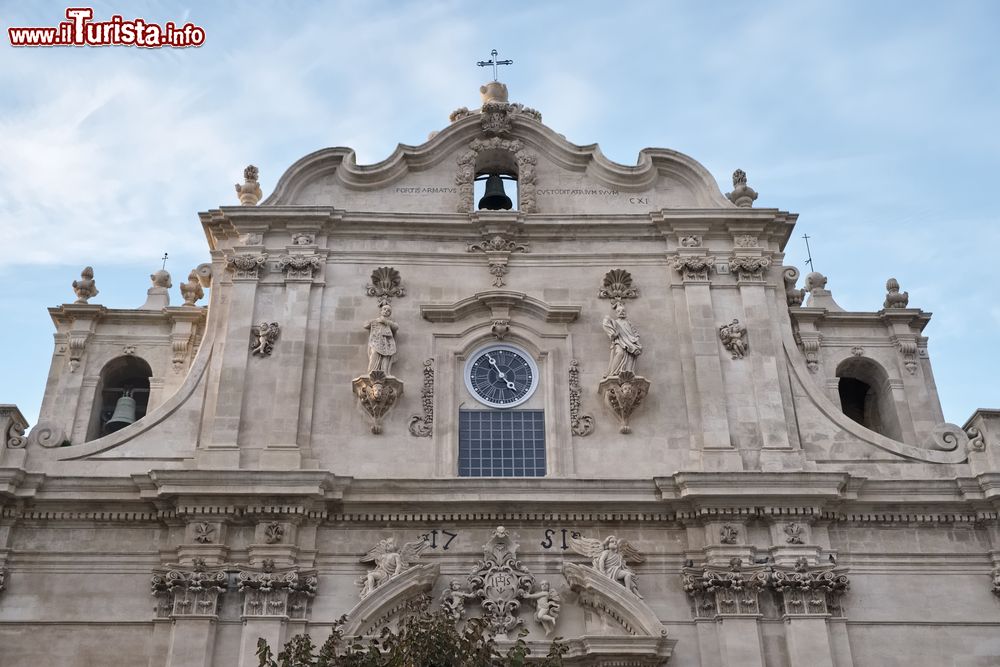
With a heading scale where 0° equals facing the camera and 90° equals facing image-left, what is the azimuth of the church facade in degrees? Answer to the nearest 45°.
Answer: approximately 0°

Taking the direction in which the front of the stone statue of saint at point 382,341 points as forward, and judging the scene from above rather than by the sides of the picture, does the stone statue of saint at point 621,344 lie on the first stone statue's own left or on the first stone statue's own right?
on the first stone statue's own left

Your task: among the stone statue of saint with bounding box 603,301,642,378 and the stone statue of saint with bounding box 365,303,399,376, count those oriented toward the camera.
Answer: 2

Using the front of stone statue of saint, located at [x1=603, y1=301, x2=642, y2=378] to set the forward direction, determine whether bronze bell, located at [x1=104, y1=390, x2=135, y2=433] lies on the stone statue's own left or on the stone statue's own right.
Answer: on the stone statue's own right

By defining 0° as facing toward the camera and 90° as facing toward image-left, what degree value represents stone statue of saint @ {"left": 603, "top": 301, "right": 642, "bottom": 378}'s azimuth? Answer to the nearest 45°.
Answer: approximately 0°
